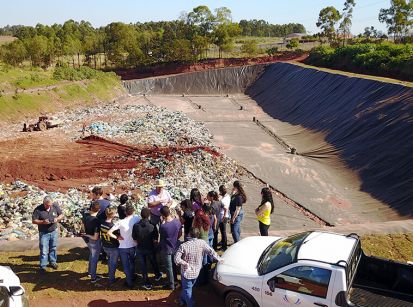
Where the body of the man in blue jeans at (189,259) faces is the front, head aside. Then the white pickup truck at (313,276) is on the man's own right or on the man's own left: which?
on the man's own right

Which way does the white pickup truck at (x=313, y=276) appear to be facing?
to the viewer's left

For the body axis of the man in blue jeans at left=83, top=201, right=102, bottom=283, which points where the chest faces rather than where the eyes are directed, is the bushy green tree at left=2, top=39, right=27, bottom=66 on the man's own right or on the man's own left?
on the man's own left

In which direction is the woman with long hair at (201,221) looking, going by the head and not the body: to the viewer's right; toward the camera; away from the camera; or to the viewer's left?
away from the camera

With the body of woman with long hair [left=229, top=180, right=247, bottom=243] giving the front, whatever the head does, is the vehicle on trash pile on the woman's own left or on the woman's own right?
on the woman's own right

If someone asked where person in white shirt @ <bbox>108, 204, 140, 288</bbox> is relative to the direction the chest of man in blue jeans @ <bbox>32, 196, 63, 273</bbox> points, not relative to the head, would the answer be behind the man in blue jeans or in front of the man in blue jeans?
in front

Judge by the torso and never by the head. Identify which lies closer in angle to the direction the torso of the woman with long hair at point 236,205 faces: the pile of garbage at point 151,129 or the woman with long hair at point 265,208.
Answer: the pile of garbage

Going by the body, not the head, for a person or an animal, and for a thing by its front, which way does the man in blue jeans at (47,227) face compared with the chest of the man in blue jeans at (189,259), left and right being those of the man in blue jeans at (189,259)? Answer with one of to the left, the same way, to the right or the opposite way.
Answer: the opposite way

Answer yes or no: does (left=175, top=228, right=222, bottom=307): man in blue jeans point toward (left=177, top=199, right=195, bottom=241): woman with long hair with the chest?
yes

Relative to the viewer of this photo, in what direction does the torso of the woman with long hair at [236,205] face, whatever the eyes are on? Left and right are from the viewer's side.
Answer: facing to the left of the viewer

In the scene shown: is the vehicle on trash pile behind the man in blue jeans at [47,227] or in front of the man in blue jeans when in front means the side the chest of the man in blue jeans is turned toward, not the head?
behind

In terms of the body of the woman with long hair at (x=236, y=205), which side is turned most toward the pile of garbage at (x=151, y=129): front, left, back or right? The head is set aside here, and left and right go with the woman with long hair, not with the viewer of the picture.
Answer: right

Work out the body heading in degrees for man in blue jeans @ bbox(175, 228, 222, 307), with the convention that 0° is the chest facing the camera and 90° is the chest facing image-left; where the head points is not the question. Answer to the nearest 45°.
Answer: approximately 180°

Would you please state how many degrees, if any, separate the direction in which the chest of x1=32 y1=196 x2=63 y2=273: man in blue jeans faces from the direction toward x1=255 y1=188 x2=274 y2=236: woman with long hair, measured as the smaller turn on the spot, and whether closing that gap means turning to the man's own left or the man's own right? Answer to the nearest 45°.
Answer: approximately 90° to the man's own left

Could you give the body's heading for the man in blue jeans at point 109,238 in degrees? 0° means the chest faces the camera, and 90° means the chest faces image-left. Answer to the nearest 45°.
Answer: approximately 225°
